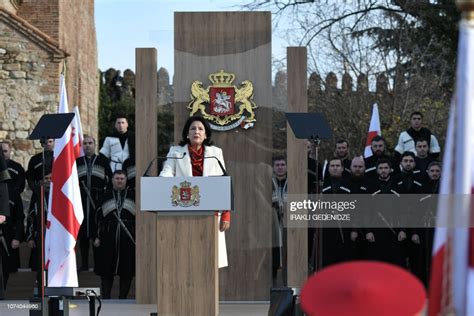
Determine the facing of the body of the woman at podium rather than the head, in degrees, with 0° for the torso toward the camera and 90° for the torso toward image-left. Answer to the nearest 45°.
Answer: approximately 0°

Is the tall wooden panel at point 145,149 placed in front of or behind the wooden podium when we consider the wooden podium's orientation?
behind

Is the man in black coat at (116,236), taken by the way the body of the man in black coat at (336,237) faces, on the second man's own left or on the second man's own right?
on the second man's own right

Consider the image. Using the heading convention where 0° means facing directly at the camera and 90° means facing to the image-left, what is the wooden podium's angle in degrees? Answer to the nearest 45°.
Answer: approximately 0°

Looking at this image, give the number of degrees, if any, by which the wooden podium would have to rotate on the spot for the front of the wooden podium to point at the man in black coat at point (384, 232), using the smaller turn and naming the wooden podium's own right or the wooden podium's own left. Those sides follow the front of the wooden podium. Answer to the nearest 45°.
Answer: approximately 135° to the wooden podium's own left

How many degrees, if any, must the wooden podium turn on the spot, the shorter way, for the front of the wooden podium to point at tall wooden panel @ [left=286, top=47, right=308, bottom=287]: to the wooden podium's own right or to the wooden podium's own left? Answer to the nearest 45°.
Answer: approximately 135° to the wooden podium's own left
